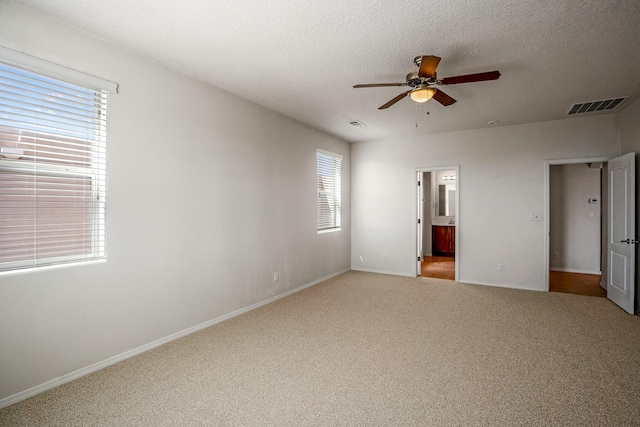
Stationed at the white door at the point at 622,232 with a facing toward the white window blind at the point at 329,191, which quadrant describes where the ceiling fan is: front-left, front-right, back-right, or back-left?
front-left

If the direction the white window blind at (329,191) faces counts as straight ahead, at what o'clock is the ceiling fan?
The ceiling fan is roughly at 1 o'clock from the white window blind.

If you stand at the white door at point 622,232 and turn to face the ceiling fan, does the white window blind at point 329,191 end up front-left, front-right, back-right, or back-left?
front-right

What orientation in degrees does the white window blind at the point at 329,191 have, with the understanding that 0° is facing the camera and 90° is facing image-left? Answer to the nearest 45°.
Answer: approximately 315°

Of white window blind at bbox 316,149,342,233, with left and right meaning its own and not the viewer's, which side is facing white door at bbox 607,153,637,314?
front
